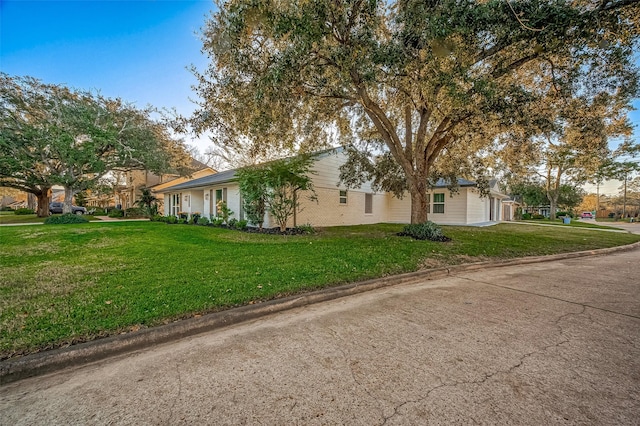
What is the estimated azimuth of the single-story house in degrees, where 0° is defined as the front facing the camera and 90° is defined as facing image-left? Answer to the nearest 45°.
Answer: approximately 45°

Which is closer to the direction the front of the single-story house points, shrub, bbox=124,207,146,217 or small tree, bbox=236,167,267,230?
the small tree

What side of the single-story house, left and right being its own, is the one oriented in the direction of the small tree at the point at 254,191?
front

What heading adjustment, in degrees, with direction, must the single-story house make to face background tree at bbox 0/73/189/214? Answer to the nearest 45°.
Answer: approximately 45° to its right

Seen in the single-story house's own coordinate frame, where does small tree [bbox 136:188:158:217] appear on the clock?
The small tree is roughly at 2 o'clock from the single-story house.

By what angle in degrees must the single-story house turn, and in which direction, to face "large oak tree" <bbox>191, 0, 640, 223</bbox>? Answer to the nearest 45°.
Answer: approximately 45° to its left

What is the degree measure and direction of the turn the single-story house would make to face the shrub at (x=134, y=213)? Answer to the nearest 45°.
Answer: approximately 45° to its right

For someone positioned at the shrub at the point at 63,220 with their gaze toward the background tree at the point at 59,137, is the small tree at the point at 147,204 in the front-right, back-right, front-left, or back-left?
front-right
